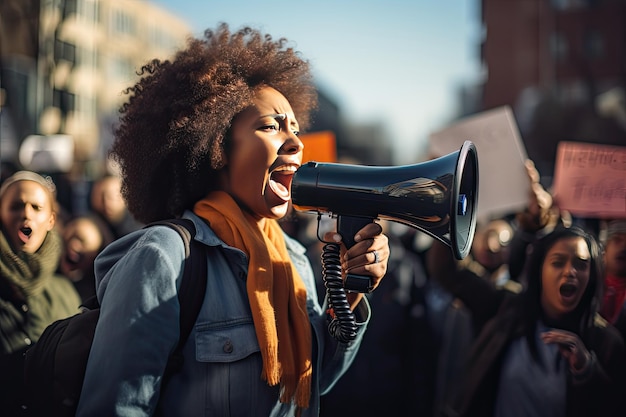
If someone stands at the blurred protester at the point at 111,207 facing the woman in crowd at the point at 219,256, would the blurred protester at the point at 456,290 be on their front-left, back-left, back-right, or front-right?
front-left

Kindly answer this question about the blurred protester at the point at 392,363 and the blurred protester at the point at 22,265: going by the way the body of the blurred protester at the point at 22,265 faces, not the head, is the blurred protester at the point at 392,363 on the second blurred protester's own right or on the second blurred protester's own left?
on the second blurred protester's own left

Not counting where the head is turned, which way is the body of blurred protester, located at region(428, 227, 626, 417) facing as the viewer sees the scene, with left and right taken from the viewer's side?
facing the viewer

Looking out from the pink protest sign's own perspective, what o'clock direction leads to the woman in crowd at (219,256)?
The woman in crowd is roughly at 1 o'clock from the pink protest sign.

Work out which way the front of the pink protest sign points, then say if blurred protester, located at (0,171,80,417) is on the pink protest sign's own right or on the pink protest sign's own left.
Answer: on the pink protest sign's own right

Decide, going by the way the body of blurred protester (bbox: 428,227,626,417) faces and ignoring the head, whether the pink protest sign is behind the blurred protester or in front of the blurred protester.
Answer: behind

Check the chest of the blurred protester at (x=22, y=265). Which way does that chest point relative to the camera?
toward the camera

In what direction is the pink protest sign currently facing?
toward the camera

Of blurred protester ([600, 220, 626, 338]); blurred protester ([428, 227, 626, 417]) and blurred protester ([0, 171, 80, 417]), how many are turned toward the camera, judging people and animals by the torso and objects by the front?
3

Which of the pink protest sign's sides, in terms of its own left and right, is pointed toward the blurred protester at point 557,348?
front

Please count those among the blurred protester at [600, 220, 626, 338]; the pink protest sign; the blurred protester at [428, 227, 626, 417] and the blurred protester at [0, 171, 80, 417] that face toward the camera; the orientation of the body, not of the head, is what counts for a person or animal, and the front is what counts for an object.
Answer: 4
